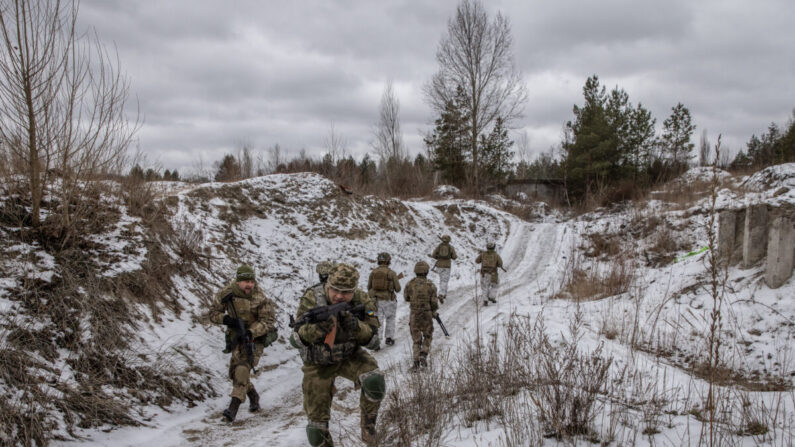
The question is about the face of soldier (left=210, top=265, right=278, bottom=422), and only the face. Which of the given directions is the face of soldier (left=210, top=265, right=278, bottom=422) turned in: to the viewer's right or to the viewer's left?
to the viewer's right

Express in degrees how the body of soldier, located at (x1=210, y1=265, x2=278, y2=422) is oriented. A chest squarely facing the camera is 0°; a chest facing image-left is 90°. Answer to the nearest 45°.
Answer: approximately 0°

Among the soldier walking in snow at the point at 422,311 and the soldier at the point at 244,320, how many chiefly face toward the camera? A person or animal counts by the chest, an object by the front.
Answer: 1

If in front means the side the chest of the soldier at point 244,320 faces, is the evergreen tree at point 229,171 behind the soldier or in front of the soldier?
behind

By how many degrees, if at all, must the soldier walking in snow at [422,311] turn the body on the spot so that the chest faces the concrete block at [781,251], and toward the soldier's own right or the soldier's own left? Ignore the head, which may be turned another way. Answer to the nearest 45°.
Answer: approximately 90° to the soldier's own right
